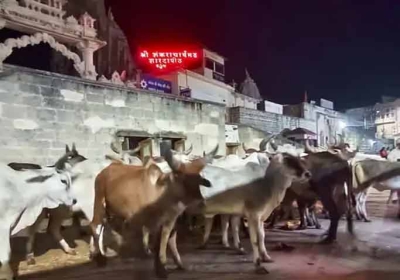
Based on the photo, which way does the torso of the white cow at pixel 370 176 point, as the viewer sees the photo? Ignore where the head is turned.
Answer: to the viewer's right

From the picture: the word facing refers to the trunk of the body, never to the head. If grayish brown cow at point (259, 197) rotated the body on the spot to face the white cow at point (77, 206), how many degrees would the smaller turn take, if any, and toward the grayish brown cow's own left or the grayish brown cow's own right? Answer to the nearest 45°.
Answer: approximately 180°

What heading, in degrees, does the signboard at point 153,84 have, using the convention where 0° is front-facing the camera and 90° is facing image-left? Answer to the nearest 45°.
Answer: approximately 315°

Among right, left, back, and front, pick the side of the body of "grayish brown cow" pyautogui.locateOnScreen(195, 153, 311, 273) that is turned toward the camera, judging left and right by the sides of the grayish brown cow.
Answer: right

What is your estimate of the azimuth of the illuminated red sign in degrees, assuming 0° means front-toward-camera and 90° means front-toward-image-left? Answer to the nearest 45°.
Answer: approximately 0°

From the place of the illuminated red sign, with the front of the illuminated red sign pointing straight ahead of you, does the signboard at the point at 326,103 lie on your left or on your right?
on your left

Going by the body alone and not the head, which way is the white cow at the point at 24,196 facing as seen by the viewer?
to the viewer's right
